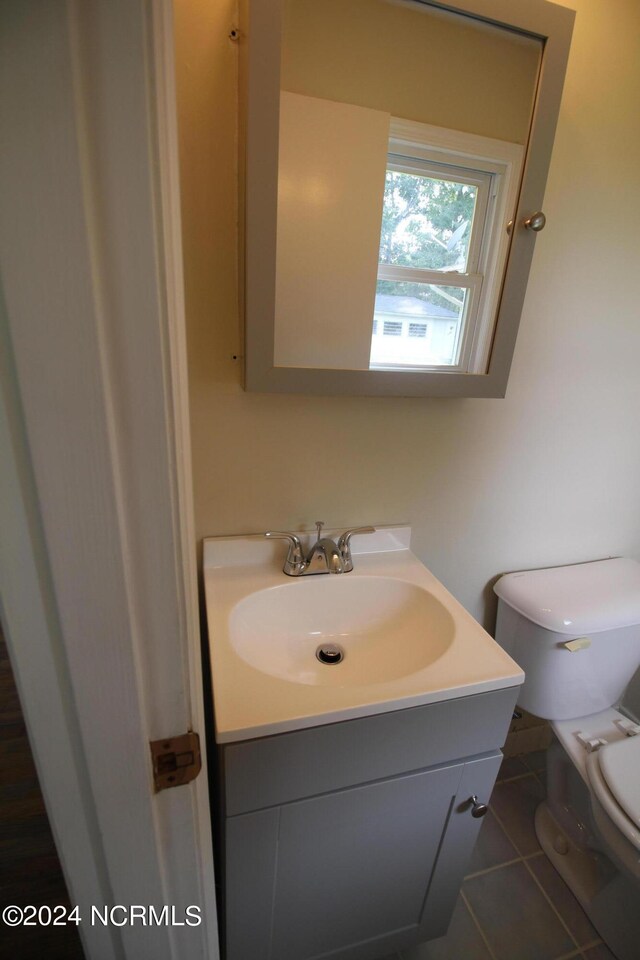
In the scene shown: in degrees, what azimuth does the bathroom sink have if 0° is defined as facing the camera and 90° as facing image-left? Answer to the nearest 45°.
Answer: approximately 0°

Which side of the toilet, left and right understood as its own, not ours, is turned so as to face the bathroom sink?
right

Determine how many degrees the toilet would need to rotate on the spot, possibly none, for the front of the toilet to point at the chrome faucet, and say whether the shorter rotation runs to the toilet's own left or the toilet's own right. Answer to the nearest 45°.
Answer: approximately 90° to the toilet's own right

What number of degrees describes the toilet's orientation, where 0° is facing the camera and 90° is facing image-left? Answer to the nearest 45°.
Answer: approximately 315°

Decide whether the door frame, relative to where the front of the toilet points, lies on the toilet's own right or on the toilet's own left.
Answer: on the toilet's own right

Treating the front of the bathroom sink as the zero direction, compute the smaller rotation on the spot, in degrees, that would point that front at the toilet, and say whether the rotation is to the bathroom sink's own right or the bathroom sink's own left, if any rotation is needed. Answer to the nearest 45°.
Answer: approximately 90° to the bathroom sink's own left
